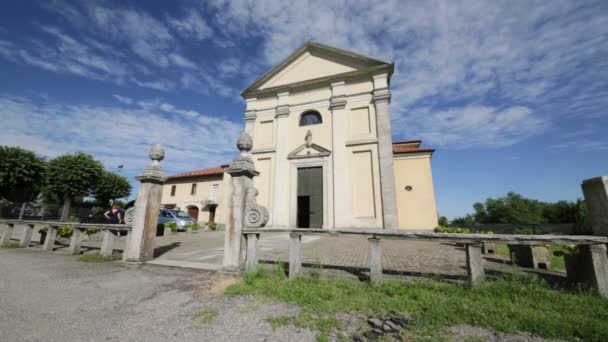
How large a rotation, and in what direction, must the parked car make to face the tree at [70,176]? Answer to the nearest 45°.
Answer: approximately 180°

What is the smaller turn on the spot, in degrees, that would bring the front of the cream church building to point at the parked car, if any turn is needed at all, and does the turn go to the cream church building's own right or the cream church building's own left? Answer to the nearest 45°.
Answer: approximately 45° to the cream church building's own right

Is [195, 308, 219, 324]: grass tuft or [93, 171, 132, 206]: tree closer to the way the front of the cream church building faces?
the grass tuft

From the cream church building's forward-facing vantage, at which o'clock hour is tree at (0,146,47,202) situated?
The tree is roughly at 2 o'clock from the cream church building.

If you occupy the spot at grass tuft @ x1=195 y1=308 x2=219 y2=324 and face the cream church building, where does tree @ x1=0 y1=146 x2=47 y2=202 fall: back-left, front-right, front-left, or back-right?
front-left

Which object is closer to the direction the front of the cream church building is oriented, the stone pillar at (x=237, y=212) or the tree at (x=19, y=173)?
the stone pillar

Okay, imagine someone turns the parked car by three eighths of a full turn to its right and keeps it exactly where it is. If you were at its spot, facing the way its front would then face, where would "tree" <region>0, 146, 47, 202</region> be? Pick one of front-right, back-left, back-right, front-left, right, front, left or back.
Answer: front-right

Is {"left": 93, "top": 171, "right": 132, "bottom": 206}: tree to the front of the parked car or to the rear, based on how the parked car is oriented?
to the rear

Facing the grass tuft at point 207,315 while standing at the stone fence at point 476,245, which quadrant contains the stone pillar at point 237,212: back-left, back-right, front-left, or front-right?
front-right

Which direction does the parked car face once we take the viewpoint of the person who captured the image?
facing the viewer and to the right of the viewer

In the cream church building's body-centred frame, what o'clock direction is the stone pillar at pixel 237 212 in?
The stone pillar is roughly at 11 o'clock from the cream church building.

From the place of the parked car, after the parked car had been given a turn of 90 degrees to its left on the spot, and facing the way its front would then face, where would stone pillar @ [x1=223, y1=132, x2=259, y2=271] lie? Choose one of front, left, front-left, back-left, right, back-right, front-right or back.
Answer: back-right

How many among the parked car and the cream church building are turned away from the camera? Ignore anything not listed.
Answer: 0
